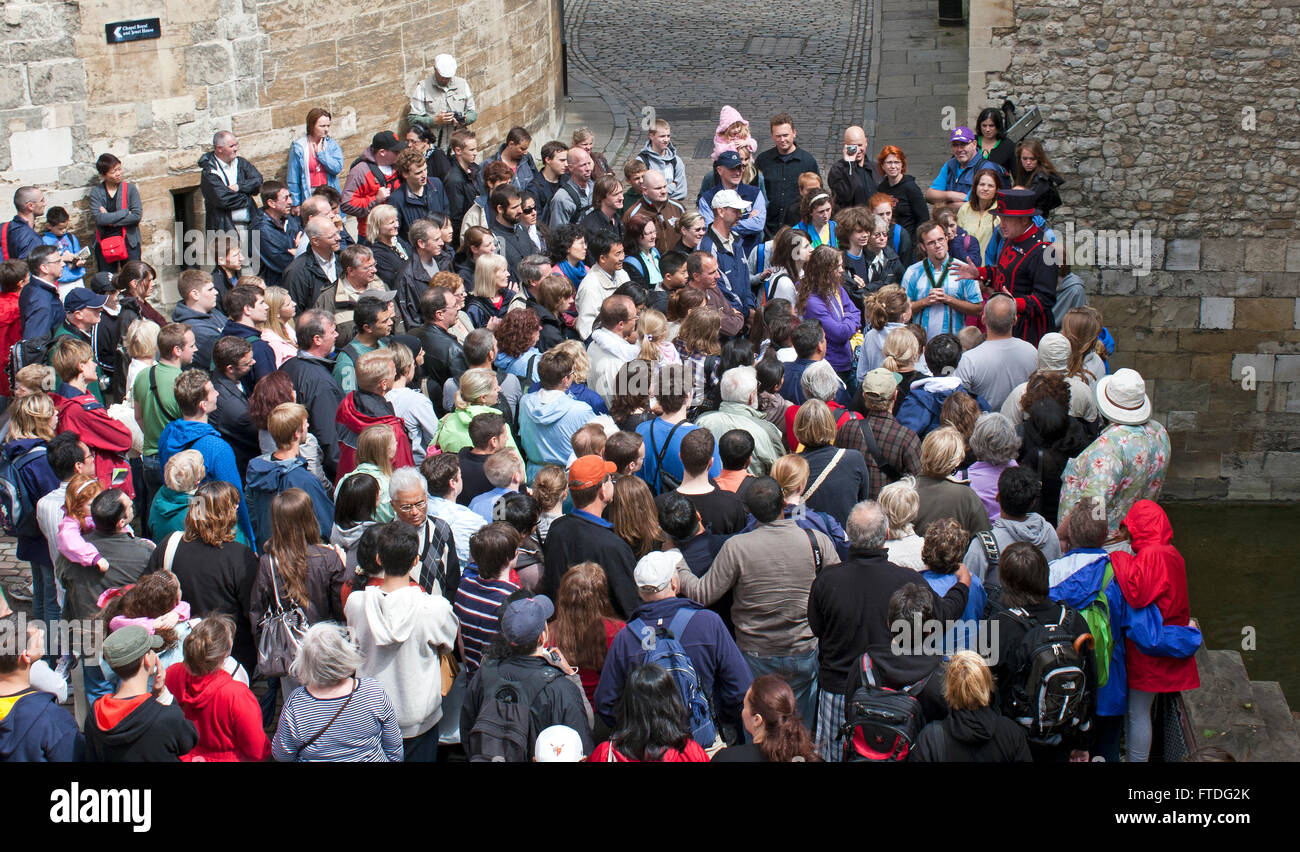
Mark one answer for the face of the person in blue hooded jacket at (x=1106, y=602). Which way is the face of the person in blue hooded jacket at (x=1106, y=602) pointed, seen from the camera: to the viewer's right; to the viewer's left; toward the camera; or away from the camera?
away from the camera

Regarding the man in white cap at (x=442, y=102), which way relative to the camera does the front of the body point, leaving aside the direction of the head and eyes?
toward the camera

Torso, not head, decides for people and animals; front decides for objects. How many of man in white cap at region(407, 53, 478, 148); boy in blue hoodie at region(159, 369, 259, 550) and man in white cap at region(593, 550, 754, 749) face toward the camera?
1

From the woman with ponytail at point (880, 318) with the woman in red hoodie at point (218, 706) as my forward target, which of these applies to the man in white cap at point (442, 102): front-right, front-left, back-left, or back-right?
back-right

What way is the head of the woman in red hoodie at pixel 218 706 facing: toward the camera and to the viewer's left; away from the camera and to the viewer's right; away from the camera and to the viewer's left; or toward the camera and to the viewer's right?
away from the camera and to the viewer's right

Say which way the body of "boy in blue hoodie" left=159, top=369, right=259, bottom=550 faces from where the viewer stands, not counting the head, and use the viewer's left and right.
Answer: facing away from the viewer and to the right of the viewer

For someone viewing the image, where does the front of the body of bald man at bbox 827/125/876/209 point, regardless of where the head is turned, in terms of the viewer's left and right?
facing the viewer

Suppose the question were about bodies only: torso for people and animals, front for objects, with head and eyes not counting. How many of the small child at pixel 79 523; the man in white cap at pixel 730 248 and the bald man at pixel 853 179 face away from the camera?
0

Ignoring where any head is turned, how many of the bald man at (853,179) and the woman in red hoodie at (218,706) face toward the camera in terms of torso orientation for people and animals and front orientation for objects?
1

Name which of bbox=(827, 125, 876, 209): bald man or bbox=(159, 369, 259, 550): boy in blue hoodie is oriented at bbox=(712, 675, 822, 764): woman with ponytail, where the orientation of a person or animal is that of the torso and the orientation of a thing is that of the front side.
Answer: the bald man

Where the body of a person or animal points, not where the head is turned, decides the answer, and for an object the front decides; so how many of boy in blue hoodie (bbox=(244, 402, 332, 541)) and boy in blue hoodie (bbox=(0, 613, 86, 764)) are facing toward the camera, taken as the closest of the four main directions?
0

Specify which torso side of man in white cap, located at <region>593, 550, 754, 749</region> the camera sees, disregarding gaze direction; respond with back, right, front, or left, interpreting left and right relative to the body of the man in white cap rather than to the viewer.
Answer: back

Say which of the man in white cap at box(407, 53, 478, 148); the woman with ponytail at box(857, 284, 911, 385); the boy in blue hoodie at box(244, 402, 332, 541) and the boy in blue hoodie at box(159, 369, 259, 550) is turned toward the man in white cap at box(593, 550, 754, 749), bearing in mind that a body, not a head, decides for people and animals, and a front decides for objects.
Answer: the man in white cap at box(407, 53, 478, 148)

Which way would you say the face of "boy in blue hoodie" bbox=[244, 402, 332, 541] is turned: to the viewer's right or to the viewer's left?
to the viewer's right

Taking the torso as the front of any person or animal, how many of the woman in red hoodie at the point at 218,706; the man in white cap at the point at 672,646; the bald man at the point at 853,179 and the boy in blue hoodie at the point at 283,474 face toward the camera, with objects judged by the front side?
1

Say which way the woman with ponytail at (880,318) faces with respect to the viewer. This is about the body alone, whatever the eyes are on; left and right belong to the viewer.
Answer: facing away from the viewer and to the right of the viewer
